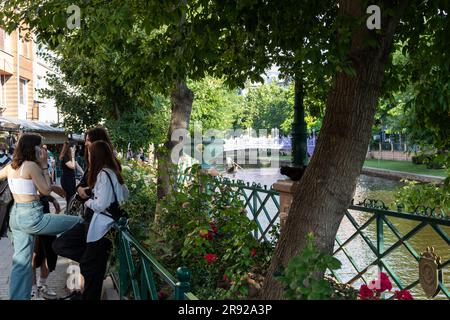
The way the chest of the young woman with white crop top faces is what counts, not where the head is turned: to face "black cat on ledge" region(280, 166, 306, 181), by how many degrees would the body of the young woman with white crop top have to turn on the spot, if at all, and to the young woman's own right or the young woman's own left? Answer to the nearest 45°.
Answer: approximately 45° to the young woman's own right

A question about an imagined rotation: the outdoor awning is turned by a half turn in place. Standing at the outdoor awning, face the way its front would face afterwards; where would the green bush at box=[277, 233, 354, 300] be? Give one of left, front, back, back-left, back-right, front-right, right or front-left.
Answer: back-left

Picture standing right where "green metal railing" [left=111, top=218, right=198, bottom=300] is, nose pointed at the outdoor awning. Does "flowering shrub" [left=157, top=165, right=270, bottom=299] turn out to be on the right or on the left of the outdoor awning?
right

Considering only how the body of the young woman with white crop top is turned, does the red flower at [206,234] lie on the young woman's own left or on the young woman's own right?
on the young woman's own right

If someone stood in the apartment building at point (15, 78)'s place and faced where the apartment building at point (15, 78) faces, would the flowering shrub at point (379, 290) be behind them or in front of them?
in front

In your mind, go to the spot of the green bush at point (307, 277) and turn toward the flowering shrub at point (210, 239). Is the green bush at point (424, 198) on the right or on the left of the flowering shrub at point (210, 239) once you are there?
right

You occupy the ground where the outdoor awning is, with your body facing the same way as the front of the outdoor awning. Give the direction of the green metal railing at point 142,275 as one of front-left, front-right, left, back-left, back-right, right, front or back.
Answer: front-right

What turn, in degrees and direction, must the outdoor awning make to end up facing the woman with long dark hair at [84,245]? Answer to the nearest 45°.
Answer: approximately 45° to its right

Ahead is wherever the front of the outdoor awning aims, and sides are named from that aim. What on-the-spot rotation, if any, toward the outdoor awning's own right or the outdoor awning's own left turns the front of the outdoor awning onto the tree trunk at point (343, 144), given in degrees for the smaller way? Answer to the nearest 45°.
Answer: approximately 45° to the outdoor awning's own right

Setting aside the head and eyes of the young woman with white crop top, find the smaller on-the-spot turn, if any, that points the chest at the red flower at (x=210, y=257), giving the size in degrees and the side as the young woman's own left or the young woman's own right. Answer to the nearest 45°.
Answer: approximately 90° to the young woman's own right

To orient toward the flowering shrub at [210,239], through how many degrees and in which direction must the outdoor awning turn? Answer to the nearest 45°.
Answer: approximately 45° to its right

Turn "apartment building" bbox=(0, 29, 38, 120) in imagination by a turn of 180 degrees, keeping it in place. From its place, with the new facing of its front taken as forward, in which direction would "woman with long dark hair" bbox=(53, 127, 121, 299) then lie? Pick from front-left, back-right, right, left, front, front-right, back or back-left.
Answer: back-left

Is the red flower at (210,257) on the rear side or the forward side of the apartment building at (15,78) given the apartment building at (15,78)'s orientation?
on the forward side

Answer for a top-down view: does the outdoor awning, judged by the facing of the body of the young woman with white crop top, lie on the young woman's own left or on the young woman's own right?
on the young woman's own left
